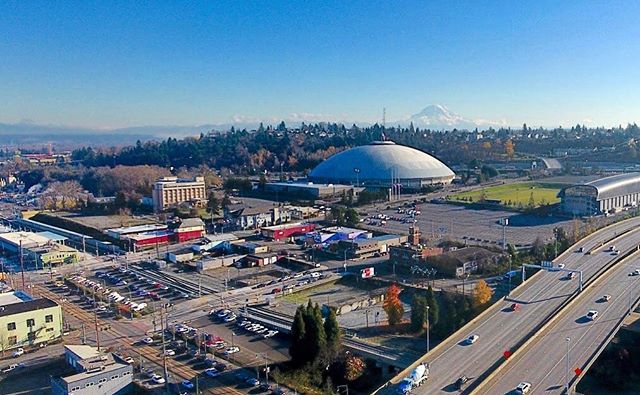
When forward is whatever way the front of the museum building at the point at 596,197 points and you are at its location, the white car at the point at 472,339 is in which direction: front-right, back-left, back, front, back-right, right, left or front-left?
front-left

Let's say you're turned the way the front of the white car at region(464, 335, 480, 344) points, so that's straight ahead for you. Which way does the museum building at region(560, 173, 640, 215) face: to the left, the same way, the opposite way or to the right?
the same way

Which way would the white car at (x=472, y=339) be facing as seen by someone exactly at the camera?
facing the viewer and to the left of the viewer

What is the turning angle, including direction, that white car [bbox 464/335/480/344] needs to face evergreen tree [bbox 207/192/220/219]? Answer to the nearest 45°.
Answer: approximately 90° to its right

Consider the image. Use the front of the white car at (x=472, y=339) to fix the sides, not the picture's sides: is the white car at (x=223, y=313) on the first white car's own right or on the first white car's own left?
on the first white car's own right

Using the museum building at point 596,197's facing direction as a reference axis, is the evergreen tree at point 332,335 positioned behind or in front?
in front

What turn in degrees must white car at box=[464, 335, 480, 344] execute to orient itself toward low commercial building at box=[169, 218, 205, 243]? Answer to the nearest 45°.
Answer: approximately 90° to its right

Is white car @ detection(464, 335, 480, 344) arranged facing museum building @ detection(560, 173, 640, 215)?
no

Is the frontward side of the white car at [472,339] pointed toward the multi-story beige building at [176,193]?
no

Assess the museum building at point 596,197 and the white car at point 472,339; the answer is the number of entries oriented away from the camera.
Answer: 0

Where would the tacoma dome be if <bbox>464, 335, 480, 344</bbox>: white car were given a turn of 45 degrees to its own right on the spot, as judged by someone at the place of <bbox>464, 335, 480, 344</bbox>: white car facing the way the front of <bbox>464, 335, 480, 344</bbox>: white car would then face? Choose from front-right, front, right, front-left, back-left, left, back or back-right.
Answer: right

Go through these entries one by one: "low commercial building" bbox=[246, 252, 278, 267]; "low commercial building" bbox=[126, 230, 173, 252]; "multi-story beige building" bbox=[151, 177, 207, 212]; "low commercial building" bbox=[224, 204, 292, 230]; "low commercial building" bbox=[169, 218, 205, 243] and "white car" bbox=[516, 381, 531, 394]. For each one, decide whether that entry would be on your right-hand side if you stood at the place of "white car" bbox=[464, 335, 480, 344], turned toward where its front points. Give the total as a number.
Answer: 5

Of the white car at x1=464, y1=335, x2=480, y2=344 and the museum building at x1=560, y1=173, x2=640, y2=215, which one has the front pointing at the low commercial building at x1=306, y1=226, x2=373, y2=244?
the museum building

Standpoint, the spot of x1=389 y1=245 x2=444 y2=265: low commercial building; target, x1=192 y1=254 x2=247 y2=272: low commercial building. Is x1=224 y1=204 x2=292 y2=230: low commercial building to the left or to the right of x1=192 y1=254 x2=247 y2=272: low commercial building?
right

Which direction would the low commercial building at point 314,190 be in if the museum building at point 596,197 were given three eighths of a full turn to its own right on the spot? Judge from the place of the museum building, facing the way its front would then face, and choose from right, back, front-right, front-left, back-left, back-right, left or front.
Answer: left

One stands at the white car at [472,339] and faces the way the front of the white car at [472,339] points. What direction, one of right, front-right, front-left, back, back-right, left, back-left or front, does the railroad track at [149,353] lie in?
front-right

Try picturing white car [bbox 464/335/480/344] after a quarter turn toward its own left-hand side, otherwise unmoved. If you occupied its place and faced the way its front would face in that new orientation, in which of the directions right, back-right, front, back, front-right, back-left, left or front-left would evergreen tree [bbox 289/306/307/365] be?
back-right

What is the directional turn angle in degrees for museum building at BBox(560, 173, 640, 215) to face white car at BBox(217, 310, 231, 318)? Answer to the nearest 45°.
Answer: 0° — it already faces it
